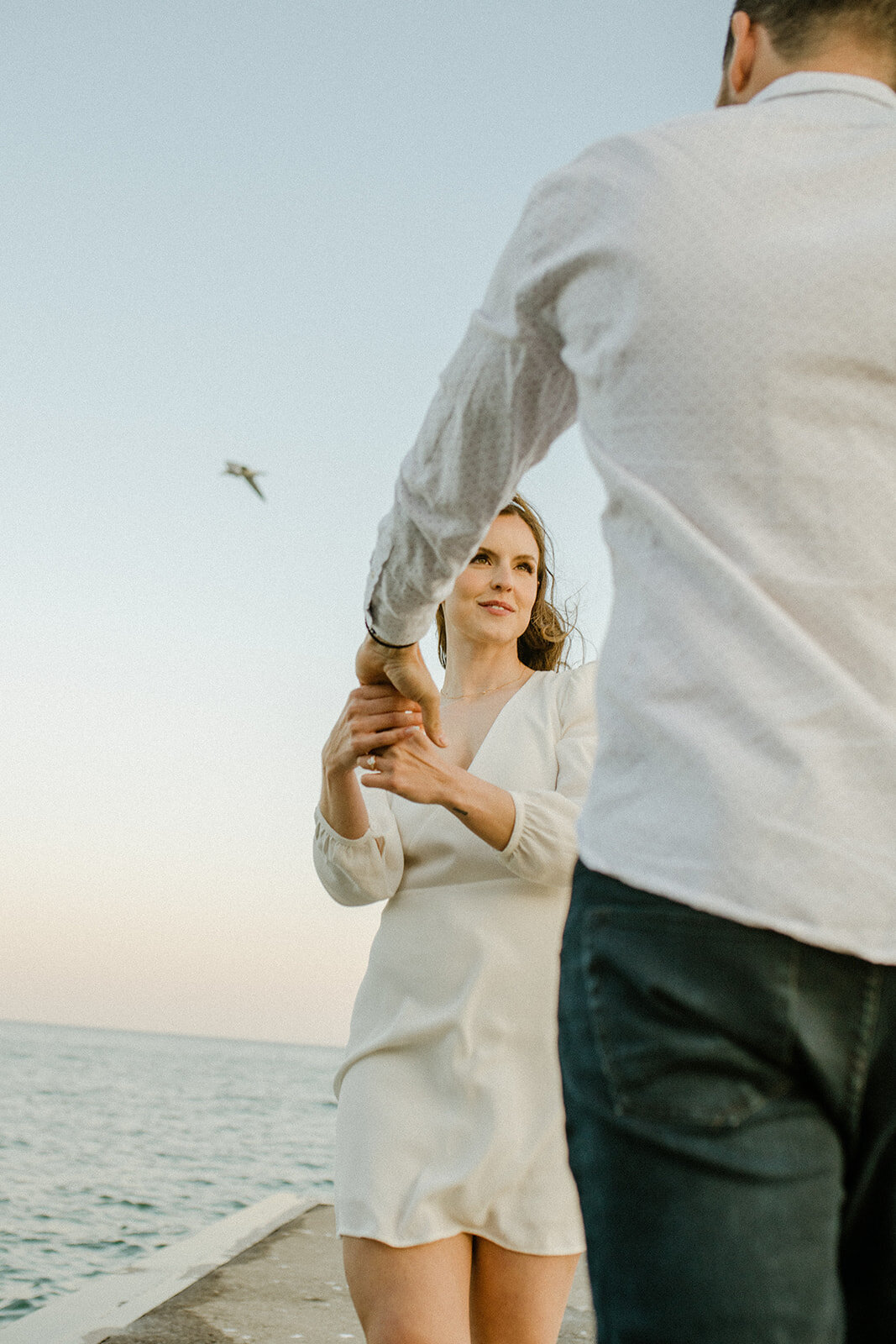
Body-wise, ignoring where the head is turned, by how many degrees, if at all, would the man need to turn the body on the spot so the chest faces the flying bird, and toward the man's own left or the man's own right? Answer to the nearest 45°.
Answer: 0° — they already face it

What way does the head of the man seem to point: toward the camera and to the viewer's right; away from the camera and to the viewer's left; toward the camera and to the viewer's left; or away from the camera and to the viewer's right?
away from the camera and to the viewer's left

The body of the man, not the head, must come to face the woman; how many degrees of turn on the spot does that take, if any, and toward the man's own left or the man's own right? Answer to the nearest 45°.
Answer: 0° — they already face them

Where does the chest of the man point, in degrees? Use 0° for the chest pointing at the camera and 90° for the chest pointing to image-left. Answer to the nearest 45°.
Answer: approximately 180°
